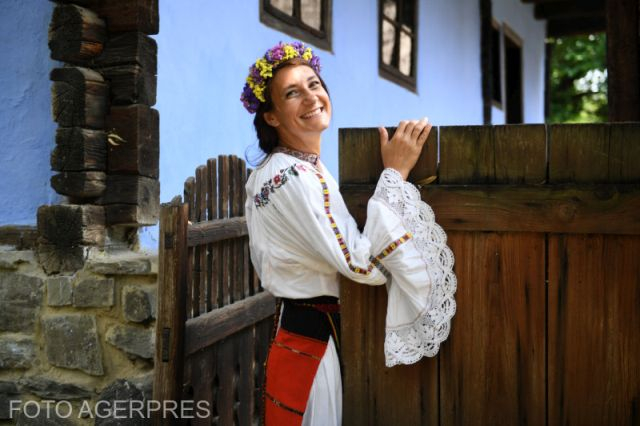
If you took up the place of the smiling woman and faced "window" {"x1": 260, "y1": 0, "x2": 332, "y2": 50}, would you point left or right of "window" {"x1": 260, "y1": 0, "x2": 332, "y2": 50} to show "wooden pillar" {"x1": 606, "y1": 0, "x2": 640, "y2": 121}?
right

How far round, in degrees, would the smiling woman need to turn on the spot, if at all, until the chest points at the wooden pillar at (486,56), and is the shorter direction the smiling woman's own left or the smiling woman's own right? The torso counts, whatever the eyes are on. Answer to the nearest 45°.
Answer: approximately 90° to the smiling woman's own left

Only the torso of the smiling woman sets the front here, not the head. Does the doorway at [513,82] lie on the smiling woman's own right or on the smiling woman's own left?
on the smiling woman's own left

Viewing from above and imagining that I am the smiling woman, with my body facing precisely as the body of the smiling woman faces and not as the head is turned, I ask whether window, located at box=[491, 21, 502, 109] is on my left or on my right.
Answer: on my left
